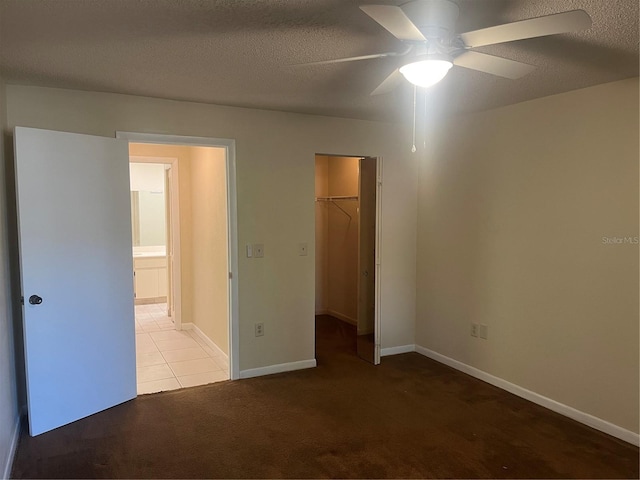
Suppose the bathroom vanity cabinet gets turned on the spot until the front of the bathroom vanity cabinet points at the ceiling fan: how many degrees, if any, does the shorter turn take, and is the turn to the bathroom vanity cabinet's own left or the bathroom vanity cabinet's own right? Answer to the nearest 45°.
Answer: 0° — it already faces it

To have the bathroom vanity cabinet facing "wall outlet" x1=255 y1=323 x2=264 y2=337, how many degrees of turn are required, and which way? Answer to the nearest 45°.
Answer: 0° — it already faces it

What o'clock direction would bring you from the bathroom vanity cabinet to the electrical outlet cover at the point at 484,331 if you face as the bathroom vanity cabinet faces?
The electrical outlet cover is roughly at 11 o'clock from the bathroom vanity cabinet.

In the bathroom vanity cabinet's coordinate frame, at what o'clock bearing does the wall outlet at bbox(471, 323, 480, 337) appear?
The wall outlet is roughly at 11 o'clock from the bathroom vanity cabinet.

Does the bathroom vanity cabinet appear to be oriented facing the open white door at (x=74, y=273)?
yes

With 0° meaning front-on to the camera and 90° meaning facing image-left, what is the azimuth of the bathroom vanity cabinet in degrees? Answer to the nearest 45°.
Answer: approximately 0°
